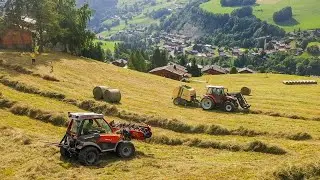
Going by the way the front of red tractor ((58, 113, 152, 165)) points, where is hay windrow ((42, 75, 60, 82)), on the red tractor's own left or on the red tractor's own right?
on the red tractor's own left

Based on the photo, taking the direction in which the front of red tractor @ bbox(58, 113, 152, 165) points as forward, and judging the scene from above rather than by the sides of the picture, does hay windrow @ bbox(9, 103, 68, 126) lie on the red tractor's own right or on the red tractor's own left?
on the red tractor's own left

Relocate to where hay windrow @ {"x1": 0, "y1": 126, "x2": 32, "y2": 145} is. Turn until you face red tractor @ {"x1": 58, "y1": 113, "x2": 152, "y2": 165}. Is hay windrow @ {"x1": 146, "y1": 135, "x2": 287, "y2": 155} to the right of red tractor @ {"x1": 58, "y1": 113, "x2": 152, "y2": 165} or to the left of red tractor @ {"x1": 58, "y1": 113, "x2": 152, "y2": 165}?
left

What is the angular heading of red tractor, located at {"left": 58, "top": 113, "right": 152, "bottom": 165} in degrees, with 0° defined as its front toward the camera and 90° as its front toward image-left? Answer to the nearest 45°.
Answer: approximately 225°

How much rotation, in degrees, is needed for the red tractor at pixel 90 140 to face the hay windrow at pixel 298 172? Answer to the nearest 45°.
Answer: approximately 45° to its right

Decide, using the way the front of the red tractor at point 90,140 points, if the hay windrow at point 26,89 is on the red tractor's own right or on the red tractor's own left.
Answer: on the red tractor's own left
